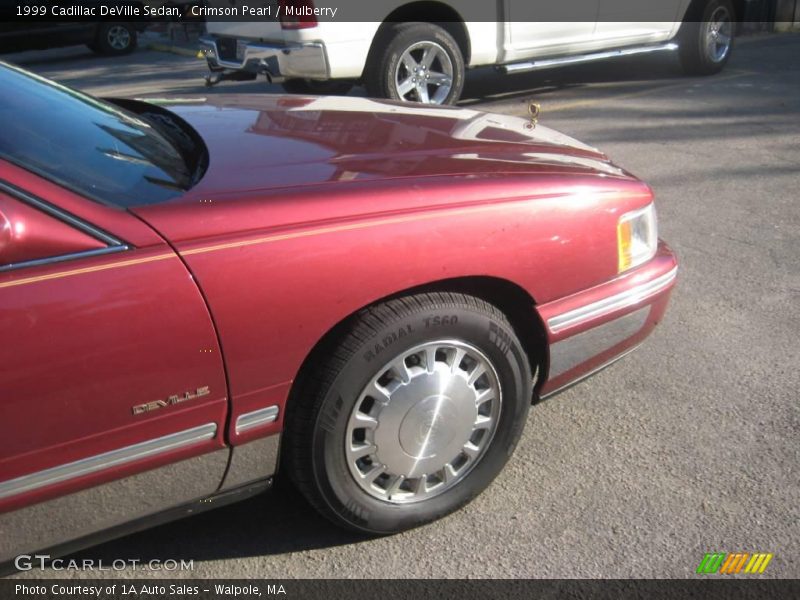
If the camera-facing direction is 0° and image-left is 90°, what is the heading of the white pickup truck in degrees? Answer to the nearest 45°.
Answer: approximately 225°

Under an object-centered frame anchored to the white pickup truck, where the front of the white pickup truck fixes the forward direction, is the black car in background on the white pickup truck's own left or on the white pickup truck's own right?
on the white pickup truck's own left

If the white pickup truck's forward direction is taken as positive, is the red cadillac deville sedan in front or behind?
behind
